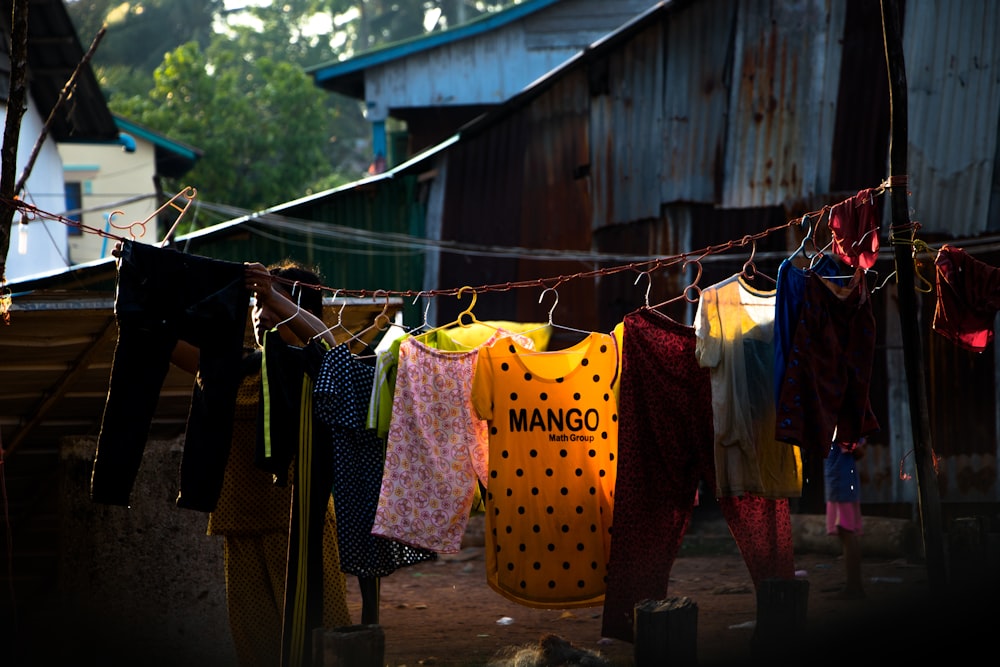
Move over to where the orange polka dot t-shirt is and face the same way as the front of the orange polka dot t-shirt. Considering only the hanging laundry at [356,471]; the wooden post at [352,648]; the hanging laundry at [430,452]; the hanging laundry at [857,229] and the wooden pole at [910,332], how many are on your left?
2

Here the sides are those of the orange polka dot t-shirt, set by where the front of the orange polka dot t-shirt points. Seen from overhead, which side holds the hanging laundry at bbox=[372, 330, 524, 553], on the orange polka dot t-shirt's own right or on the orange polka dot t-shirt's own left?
on the orange polka dot t-shirt's own right

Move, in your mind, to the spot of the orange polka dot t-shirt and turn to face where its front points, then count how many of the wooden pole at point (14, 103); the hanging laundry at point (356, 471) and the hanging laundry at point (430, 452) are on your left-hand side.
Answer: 0

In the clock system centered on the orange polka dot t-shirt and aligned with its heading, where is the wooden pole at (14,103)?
The wooden pole is roughly at 3 o'clock from the orange polka dot t-shirt.

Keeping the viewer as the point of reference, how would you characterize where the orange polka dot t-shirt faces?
facing the viewer

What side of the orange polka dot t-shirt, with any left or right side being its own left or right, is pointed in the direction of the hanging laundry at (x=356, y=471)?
right

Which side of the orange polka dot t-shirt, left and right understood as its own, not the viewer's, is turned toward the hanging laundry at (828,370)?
left

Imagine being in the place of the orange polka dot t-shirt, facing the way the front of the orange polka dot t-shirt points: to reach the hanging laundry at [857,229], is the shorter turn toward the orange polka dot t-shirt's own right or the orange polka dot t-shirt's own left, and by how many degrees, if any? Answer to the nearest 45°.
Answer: approximately 90° to the orange polka dot t-shirt's own left

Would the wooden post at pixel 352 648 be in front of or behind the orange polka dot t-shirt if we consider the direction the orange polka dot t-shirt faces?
in front

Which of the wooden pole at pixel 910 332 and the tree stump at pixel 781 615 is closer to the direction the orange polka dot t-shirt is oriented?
the tree stump

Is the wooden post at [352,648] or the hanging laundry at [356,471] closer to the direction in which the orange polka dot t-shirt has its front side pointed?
the wooden post

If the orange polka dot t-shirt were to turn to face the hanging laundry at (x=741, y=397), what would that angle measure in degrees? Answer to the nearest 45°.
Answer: approximately 90° to its left

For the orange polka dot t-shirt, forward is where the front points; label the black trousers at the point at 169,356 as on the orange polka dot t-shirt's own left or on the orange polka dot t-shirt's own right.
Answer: on the orange polka dot t-shirt's own right

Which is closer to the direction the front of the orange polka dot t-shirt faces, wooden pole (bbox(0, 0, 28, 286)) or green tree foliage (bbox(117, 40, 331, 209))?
the wooden pole
